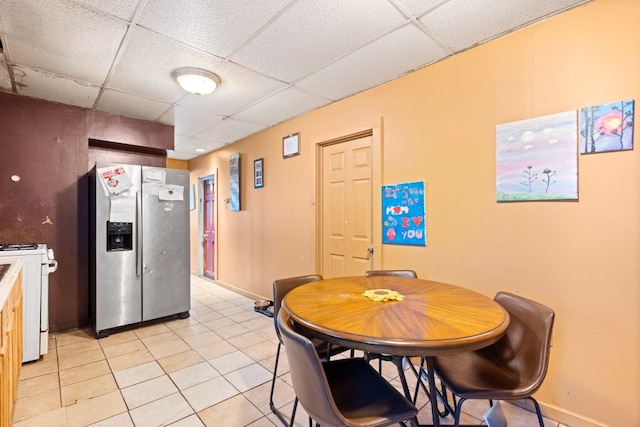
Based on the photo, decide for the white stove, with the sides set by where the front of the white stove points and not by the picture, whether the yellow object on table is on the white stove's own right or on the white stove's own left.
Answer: on the white stove's own right

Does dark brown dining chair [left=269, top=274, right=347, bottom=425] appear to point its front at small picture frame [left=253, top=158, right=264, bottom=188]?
no

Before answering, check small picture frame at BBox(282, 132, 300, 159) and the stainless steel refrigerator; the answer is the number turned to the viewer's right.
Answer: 0

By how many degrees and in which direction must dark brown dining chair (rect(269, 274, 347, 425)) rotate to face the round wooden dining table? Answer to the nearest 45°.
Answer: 0° — it already faces it

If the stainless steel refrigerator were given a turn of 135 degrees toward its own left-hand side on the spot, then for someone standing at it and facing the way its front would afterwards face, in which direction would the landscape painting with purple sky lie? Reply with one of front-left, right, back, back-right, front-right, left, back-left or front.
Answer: right

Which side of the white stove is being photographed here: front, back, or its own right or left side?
right

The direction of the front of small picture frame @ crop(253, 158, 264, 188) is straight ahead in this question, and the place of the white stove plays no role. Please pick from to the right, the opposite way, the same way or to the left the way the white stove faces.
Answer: the opposite way

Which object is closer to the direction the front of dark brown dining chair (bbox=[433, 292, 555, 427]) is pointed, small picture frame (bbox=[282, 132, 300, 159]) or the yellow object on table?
the yellow object on table

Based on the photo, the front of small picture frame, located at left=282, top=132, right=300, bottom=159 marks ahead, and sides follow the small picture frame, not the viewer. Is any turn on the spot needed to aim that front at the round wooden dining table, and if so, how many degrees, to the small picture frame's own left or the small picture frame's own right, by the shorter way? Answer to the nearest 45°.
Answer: approximately 45° to the small picture frame's own left

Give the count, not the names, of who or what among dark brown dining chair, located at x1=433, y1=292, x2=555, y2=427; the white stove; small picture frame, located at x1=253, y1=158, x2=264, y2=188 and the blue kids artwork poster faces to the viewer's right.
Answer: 1

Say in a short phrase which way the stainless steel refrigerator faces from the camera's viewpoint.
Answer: facing the viewer

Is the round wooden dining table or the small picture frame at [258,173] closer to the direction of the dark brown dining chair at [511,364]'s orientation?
the round wooden dining table

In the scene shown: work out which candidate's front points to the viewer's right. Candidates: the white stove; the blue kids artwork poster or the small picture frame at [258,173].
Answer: the white stove

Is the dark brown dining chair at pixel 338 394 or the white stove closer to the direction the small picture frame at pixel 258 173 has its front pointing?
the white stove

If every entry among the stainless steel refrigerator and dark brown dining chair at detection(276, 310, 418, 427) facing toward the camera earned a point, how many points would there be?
1

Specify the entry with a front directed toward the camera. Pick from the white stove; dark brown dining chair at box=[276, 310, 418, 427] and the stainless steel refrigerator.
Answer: the stainless steel refrigerator

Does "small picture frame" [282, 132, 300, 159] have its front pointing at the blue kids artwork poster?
no

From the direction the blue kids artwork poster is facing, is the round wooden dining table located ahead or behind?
ahead

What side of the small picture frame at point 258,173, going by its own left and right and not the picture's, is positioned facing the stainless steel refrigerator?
front
